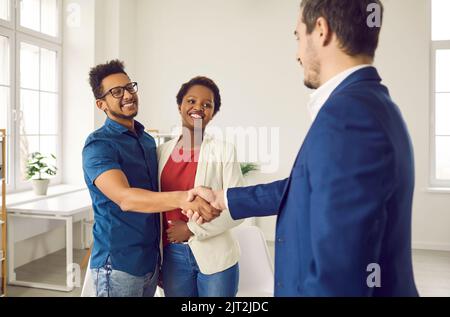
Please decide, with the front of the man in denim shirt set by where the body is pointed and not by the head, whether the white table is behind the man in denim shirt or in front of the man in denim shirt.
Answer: behind

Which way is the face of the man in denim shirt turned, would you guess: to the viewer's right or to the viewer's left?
to the viewer's right

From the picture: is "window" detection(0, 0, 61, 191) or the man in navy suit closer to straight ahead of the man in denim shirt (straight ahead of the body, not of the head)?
the man in navy suit

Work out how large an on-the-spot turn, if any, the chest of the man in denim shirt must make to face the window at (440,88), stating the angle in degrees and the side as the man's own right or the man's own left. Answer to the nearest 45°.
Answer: approximately 90° to the man's own left

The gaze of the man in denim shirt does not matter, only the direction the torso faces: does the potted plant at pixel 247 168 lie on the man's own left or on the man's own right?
on the man's own left

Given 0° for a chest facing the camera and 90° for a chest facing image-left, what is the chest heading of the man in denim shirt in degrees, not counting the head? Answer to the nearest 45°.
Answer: approximately 315°

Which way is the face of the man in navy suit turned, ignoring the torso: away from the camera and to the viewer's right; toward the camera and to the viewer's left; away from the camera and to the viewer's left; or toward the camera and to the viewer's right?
away from the camera and to the viewer's left

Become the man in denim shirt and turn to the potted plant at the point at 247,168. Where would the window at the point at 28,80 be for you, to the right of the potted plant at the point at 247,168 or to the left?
left

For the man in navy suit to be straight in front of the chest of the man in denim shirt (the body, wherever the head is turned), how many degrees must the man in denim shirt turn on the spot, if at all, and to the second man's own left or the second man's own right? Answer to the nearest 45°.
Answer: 0° — they already face them

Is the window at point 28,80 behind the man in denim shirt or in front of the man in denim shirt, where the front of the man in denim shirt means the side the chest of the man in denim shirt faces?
behind
